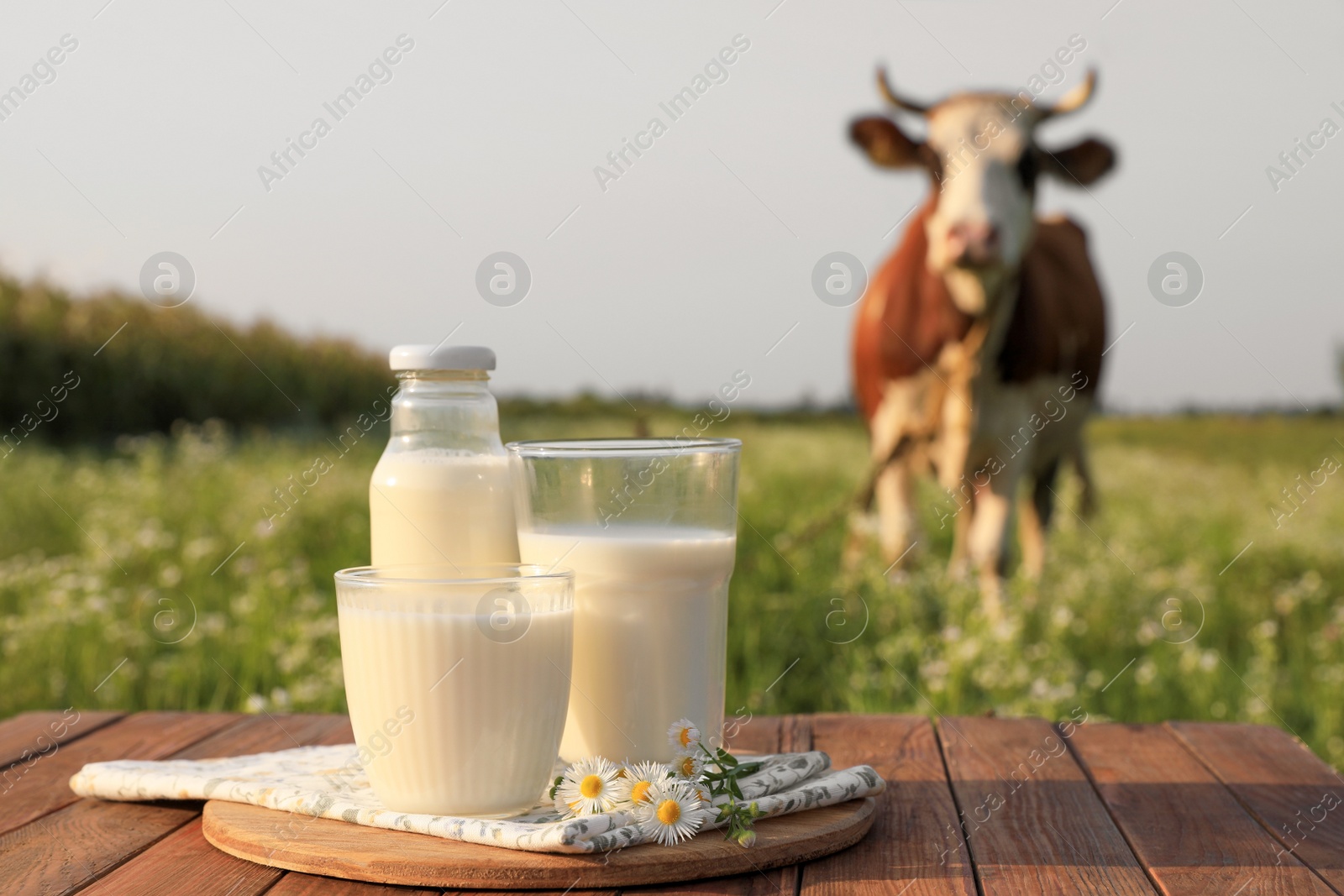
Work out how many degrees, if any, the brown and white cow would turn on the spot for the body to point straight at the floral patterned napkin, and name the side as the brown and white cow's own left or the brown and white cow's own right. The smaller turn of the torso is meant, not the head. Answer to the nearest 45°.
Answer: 0° — it already faces it

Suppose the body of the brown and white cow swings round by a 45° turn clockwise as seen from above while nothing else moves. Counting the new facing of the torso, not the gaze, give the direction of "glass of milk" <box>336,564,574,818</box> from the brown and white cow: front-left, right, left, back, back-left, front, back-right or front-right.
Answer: front-left

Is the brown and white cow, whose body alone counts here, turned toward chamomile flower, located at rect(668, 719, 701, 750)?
yes

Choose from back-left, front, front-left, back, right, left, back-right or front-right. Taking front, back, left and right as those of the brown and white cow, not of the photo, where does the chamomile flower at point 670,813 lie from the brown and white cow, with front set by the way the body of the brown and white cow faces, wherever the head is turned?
front

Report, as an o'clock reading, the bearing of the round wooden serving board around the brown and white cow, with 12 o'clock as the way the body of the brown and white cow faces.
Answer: The round wooden serving board is roughly at 12 o'clock from the brown and white cow.

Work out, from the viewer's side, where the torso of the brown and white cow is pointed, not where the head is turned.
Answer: toward the camera

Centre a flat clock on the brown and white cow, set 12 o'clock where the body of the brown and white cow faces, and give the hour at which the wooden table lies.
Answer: The wooden table is roughly at 12 o'clock from the brown and white cow.

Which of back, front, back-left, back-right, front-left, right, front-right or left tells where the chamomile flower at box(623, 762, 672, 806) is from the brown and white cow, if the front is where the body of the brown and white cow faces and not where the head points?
front

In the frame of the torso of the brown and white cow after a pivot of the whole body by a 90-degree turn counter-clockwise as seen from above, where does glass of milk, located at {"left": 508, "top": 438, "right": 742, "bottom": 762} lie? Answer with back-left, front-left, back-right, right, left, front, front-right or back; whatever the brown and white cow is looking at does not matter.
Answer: right

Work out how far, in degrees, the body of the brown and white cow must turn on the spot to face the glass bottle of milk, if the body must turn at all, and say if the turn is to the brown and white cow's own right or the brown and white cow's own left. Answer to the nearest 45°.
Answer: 0° — it already faces it

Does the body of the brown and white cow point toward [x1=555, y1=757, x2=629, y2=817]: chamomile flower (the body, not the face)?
yes

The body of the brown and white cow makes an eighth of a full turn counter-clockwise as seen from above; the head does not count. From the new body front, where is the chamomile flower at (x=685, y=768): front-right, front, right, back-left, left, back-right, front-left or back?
front-right
